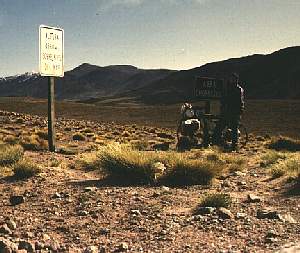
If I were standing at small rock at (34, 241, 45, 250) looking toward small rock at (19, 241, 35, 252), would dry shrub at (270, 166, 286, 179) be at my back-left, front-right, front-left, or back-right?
back-right

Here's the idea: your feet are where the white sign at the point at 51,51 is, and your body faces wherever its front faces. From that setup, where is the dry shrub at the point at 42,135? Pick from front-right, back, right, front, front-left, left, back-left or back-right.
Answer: back-left

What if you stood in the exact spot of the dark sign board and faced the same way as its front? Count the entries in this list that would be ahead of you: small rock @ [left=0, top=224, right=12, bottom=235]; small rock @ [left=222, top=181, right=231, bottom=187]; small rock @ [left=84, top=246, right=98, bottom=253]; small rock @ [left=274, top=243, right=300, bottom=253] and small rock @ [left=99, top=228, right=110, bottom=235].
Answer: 5

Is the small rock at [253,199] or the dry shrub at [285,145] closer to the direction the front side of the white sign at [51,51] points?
the small rock

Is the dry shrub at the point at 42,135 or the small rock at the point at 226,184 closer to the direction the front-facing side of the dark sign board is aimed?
the small rock

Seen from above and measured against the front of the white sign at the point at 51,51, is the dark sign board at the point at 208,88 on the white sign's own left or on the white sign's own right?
on the white sign's own left

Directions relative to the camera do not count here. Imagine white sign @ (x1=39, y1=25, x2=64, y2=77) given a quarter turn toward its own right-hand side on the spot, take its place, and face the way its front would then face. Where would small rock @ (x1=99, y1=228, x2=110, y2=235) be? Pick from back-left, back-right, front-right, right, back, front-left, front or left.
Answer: front-left

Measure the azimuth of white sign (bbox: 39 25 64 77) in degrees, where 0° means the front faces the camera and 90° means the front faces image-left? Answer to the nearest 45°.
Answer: approximately 315°

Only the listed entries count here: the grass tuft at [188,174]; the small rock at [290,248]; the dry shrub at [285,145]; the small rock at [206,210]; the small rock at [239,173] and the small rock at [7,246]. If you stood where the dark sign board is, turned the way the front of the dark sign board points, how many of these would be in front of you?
5

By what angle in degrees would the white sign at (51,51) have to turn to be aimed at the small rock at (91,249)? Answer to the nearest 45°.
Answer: approximately 45° to its right

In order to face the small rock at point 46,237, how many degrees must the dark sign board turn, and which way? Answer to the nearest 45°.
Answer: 0° — it already faces it

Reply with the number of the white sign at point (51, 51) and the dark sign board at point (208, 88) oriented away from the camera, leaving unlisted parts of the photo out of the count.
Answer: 0

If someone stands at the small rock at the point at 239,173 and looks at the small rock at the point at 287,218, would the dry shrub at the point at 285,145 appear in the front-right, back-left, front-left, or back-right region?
back-left

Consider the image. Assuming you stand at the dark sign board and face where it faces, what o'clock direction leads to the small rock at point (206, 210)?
The small rock is roughly at 12 o'clock from the dark sign board.

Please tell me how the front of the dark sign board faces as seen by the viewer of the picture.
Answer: facing the viewer

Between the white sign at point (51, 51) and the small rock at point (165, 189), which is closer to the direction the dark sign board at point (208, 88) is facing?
the small rock

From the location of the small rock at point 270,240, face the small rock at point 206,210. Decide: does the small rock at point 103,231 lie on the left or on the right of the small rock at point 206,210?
left

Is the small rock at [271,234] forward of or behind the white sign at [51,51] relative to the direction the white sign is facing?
forward

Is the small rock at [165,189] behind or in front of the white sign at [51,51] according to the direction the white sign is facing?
in front

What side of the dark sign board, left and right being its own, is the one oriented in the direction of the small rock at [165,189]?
front
